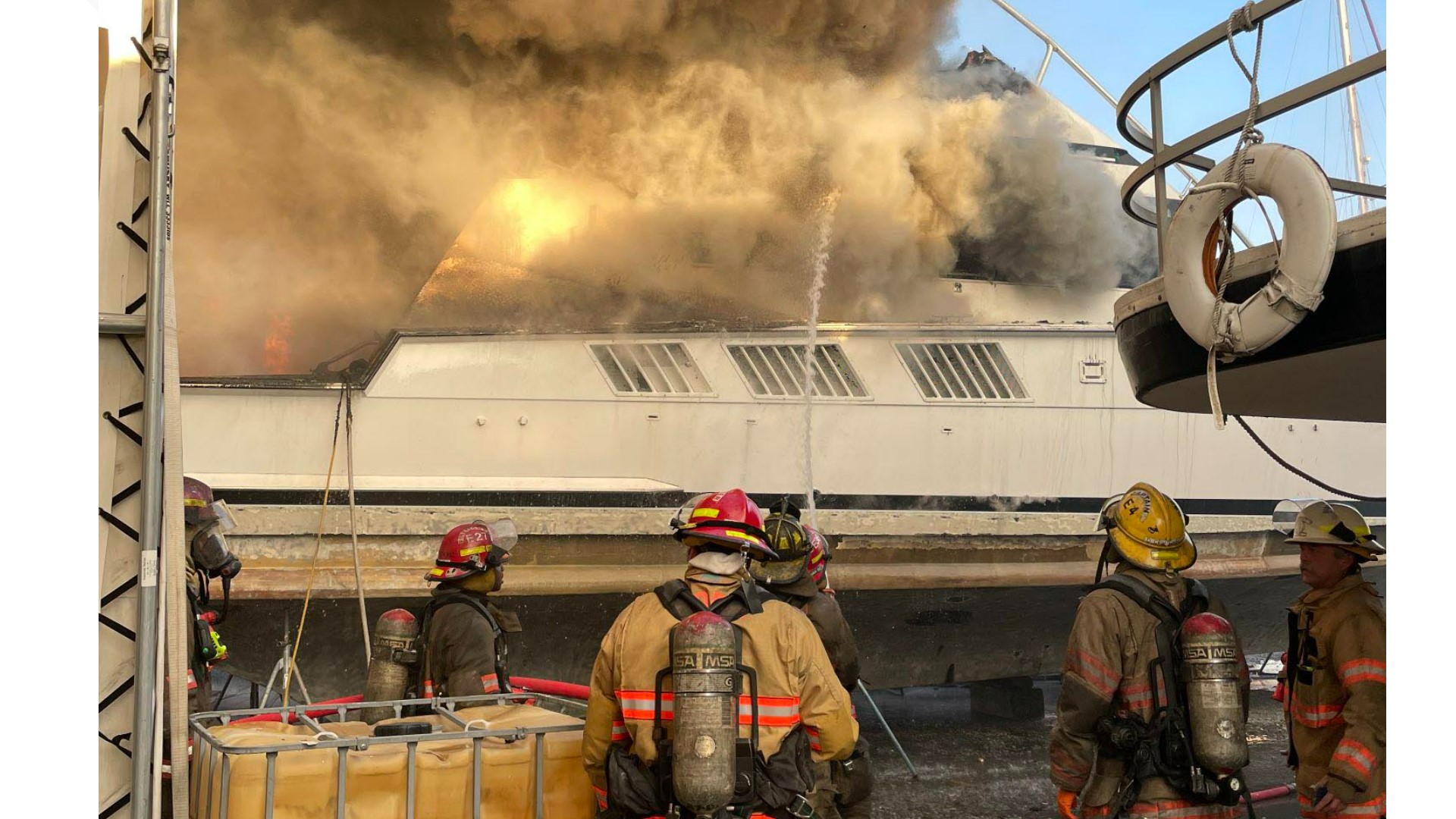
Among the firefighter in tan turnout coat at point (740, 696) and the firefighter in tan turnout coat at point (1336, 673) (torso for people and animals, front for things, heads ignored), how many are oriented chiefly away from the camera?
1

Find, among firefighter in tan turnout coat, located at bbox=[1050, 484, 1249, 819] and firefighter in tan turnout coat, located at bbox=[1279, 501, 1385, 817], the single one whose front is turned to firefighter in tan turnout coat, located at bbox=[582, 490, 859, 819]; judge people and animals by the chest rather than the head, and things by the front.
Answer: firefighter in tan turnout coat, located at bbox=[1279, 501, 1385, 817]

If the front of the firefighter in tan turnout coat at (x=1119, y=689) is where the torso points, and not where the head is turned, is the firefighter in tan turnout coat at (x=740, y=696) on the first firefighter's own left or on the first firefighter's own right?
on the first firefighter's own left

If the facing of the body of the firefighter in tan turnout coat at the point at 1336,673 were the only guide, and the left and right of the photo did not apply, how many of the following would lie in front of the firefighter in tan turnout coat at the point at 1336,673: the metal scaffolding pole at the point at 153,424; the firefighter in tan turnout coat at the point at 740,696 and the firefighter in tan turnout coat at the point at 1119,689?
3

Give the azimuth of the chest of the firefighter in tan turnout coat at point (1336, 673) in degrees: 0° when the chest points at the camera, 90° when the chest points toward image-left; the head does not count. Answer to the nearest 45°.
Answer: approximately 45°

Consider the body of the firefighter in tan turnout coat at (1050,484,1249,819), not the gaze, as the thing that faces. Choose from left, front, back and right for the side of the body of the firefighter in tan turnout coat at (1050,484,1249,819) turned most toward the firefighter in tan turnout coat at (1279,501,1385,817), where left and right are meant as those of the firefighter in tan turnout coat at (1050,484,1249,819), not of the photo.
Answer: right

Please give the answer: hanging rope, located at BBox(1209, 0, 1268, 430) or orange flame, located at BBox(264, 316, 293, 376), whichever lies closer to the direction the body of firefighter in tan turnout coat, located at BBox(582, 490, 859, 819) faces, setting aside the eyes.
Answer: the orange flame

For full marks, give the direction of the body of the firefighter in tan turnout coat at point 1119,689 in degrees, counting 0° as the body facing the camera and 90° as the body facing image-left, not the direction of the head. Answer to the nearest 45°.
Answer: approximately 135°

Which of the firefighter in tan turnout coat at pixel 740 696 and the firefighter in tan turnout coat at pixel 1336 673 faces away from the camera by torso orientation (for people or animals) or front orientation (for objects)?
the firefighter in tan turnout coat at pixel 740 696

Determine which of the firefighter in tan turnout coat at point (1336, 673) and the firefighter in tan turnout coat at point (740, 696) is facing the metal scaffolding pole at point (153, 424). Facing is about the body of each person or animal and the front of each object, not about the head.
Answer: the firefighter in tan turnout coat at point (1336, 673)

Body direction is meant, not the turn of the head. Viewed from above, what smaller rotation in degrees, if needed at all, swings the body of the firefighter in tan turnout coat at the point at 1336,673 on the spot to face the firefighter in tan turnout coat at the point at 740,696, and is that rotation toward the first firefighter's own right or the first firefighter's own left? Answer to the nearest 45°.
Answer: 0° — they already face them

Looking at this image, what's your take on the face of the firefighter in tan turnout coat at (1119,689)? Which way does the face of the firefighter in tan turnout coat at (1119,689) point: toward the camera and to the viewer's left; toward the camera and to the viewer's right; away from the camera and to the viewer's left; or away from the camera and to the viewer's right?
away from the camera and to the viewer's left

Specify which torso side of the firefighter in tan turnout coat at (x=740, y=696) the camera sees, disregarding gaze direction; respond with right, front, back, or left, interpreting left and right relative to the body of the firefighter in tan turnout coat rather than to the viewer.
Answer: back
